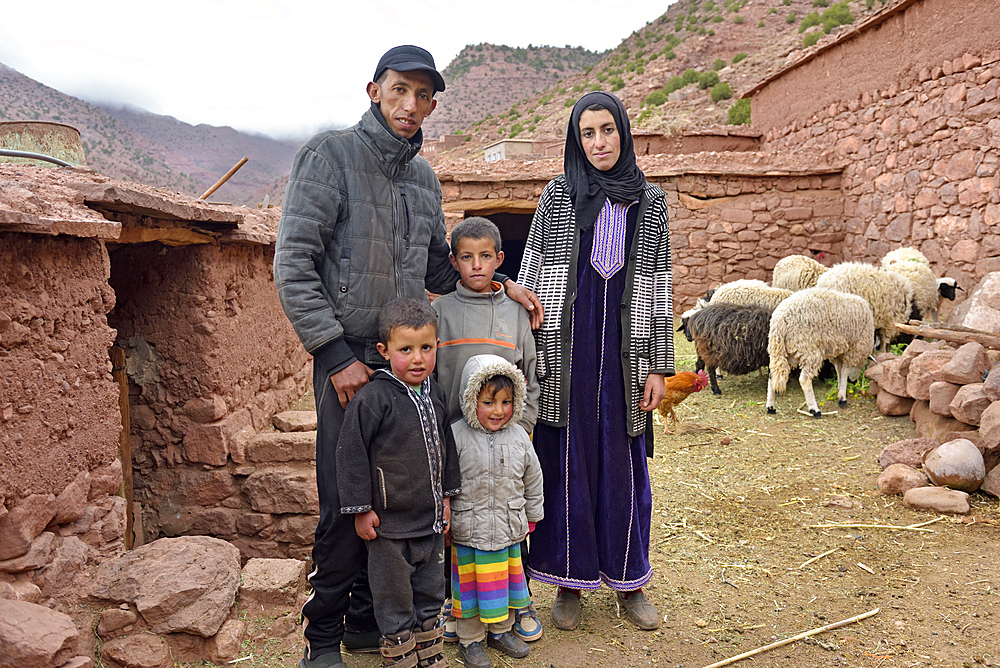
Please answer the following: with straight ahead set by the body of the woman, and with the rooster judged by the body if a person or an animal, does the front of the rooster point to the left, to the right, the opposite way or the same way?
to the left

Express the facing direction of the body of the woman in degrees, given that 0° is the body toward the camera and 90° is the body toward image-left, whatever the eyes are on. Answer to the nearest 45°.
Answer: approximately 0°

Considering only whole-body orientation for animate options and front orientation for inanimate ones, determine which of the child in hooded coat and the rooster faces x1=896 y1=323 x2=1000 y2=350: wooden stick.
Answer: the rooster

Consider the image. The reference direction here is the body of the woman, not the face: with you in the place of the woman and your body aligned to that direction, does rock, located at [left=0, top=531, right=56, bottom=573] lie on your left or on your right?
on your right

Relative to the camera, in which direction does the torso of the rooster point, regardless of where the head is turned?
to the viewer's right

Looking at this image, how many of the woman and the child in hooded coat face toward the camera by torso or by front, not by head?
2

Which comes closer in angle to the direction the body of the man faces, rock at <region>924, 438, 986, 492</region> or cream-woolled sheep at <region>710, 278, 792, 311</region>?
the rock

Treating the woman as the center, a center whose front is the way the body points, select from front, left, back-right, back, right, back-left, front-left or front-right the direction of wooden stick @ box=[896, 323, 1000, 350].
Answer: back-left

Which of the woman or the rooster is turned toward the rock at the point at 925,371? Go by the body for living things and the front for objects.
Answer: the rooster
